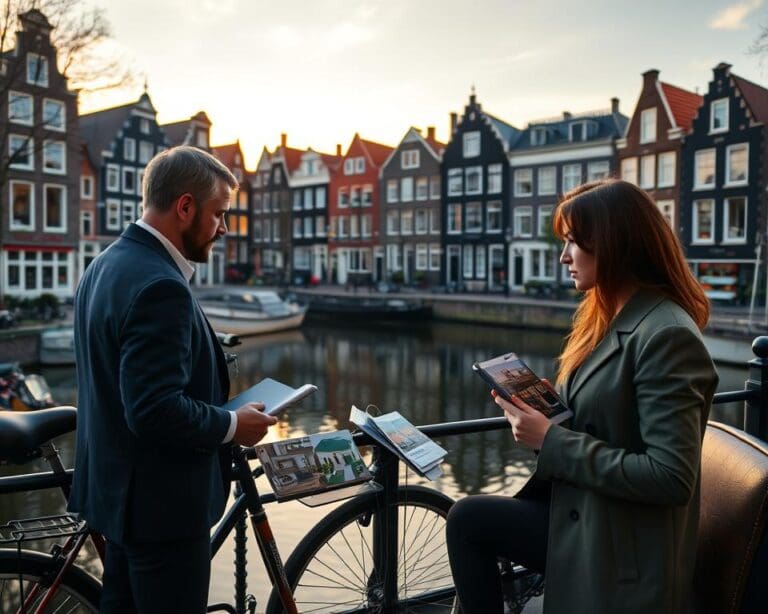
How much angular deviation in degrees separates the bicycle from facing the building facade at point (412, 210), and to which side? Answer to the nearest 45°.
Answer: approximately 90° to its left

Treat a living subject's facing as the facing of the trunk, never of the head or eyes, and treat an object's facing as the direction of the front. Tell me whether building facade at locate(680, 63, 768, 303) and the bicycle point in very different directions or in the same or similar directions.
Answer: very different directions

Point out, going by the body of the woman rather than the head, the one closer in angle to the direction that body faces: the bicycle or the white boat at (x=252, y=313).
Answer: the bicycle

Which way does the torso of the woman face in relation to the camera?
to the viewer's left

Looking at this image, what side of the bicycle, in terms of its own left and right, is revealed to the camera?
right

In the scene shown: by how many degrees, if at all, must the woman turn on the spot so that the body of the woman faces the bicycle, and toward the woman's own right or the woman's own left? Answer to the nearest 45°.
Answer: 0° — they already face it

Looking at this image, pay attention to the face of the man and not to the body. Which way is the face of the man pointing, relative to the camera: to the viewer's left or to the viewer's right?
to the viewer's right

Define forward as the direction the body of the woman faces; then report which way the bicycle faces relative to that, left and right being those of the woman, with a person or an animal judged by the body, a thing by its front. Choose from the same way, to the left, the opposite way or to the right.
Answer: the opposite way

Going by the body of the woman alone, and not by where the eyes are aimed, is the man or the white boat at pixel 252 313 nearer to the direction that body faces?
the man

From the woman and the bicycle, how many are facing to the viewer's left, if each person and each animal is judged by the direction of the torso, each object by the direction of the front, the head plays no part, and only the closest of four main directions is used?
1
